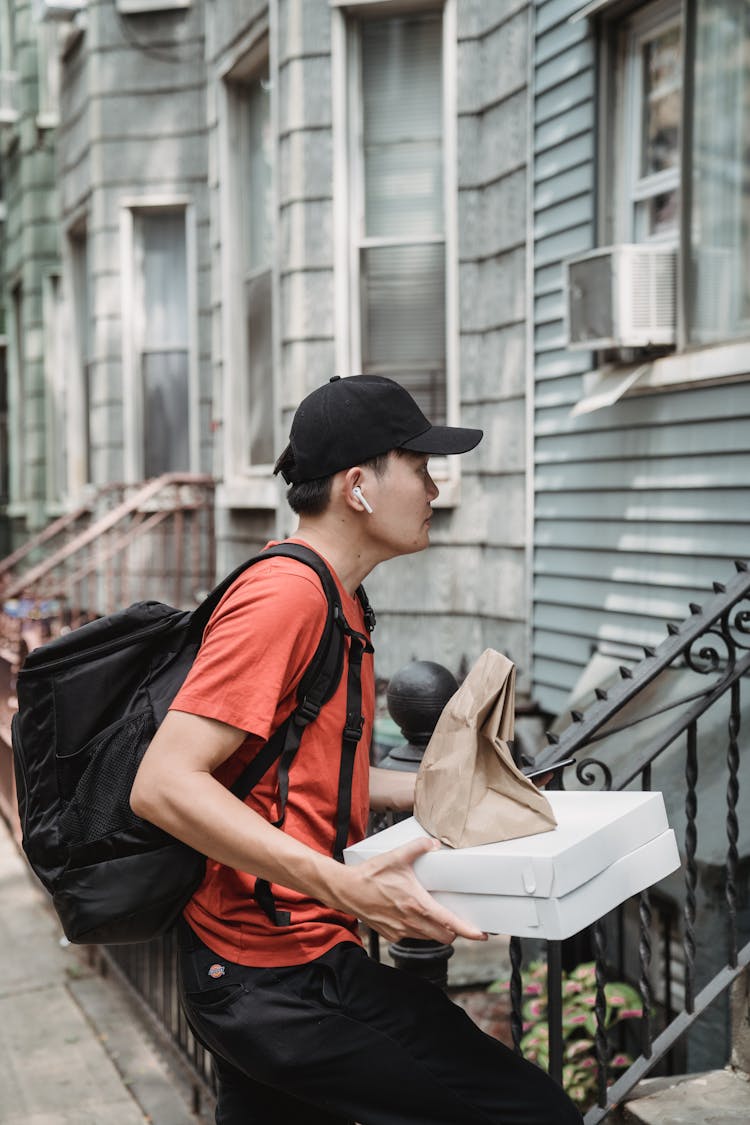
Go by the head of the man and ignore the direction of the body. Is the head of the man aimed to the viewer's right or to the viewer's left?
to the viewer's right

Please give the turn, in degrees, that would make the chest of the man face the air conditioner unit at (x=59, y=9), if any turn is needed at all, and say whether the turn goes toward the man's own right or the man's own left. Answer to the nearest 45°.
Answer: approximately 90° to the man's own left

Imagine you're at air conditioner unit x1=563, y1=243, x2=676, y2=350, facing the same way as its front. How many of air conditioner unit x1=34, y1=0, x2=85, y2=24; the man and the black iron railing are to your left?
2

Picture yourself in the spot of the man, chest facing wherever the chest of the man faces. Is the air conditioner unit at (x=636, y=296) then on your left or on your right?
on your left

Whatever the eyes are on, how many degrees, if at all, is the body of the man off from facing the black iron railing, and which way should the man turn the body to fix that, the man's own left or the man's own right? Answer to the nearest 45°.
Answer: approximately 45° to the man's own left

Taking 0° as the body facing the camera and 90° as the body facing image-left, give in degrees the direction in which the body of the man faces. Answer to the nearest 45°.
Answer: approximately 270°
